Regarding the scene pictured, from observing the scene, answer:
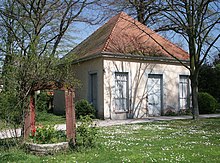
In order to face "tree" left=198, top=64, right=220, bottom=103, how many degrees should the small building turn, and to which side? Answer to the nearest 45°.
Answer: approximately 90° to its left

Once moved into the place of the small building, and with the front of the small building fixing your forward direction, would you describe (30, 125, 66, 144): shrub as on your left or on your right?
on your right

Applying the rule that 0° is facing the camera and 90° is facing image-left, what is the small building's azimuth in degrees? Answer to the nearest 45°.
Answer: approximately 315°

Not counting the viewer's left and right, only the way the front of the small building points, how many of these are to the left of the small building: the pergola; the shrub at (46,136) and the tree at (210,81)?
1

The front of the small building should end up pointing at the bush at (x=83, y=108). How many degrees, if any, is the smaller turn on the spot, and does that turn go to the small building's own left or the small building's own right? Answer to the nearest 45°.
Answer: approximately 90° to the small building's own right

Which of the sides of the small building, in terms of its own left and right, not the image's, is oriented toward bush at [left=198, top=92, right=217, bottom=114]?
left
